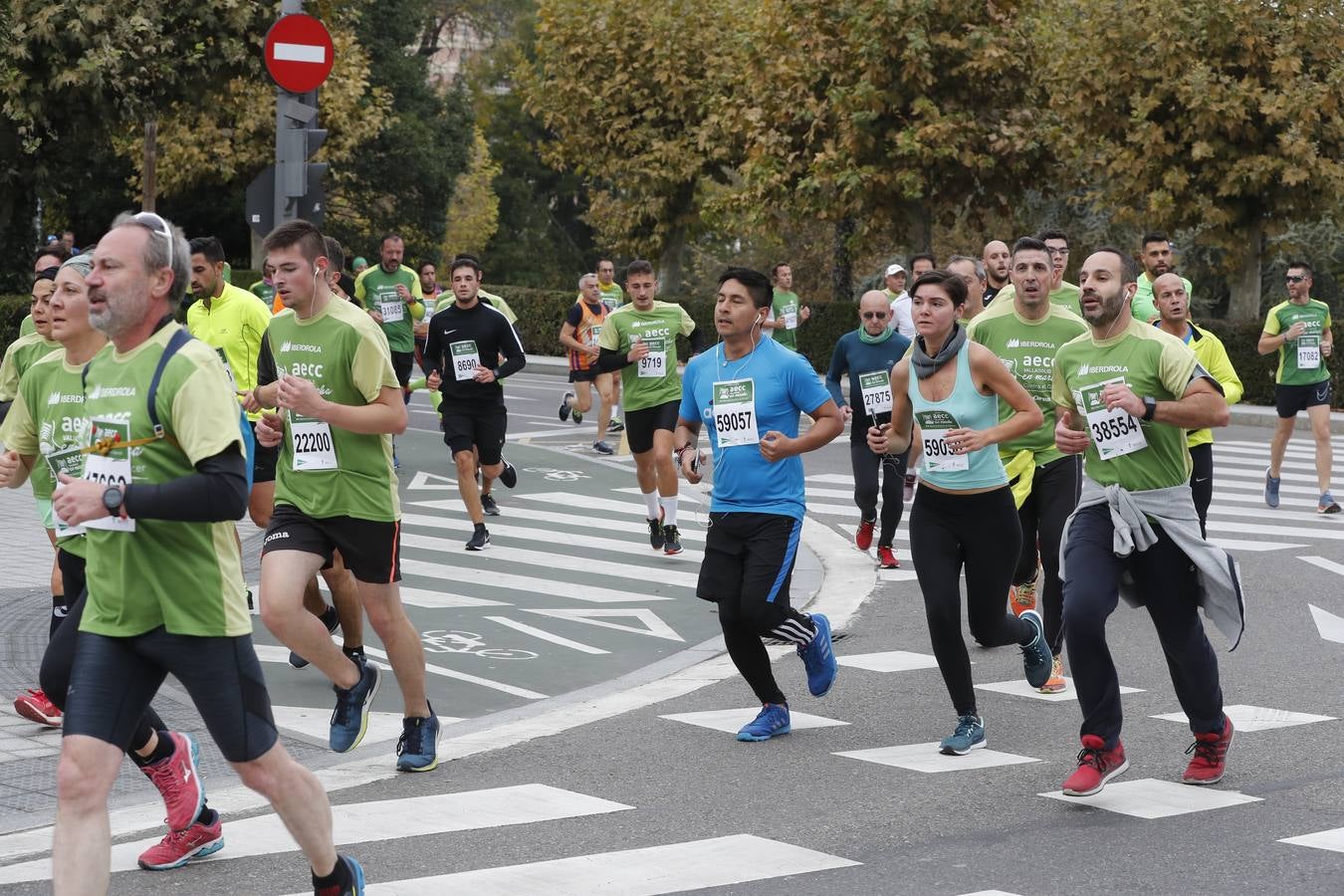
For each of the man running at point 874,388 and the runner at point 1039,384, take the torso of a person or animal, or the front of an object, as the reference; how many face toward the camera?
2

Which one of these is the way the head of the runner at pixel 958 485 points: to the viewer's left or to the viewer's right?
to the viewer's left

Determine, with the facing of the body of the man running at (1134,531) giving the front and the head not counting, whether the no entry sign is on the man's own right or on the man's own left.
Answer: on the man's own right

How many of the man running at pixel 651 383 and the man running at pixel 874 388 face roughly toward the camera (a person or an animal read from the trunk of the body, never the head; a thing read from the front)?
2

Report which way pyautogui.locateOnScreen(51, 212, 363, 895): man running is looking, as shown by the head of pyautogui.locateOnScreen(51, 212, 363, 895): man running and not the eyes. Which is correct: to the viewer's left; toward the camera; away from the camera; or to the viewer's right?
to the viewer's left

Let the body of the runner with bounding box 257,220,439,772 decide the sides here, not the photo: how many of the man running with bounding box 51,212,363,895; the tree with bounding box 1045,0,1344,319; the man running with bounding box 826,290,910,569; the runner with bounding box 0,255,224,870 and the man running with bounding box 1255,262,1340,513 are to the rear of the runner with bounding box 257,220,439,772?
3

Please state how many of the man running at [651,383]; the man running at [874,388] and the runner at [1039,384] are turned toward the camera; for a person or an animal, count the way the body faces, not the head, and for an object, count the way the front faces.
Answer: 3

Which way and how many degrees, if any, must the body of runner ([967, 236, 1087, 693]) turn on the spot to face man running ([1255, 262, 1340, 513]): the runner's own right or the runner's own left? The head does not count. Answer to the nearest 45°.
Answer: approximately 180°

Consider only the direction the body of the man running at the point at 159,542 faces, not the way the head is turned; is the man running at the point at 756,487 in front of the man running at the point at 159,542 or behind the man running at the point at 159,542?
behind

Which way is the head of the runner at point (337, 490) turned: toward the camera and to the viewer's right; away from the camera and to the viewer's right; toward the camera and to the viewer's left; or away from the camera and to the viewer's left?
toward the camera and to the viewer's left

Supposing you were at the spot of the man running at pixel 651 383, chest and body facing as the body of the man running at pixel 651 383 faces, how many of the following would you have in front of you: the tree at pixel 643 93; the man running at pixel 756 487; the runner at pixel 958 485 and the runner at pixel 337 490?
3

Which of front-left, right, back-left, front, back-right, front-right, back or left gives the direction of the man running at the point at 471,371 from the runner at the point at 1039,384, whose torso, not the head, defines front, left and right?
back-right
